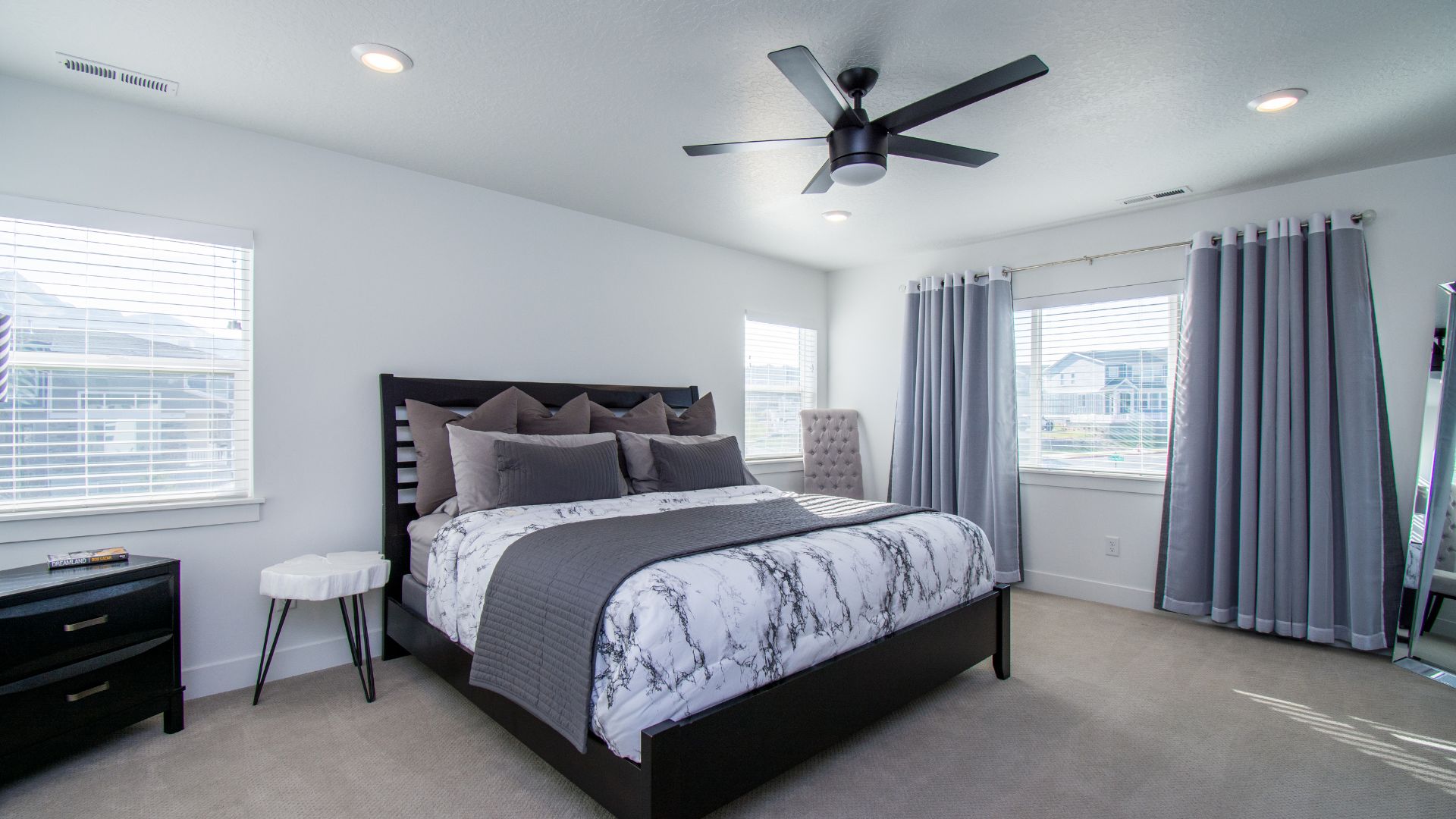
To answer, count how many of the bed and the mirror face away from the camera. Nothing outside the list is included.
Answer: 0

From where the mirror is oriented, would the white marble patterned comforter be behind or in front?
in front

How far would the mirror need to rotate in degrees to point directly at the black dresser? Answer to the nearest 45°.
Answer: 0° — it already faces it

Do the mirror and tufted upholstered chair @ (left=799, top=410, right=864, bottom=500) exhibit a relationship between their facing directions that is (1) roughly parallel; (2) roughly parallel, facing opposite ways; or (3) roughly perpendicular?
roughly perpendicular

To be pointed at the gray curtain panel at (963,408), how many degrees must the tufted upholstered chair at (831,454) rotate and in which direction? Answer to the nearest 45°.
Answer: approximately 45° to its left

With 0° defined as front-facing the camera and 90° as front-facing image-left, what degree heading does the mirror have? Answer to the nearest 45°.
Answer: approximately 45°

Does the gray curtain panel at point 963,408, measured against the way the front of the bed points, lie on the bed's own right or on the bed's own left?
on the bed's own left

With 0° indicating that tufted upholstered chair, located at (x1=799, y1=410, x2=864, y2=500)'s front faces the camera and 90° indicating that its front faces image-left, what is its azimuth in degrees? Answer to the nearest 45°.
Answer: approximately 0°

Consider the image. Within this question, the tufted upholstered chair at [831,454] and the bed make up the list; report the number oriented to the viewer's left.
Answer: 0

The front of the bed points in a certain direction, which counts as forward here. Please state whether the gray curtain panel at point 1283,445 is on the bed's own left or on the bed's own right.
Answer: on the bed's own left

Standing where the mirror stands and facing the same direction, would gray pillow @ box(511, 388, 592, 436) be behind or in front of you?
in front

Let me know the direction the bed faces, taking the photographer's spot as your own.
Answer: facing the viewer and to the right of the viewer

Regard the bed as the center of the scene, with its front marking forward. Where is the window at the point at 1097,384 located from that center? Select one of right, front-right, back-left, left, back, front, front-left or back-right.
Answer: left

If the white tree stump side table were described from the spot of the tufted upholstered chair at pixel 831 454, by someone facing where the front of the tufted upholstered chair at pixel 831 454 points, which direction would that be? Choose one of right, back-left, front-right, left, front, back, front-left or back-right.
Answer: front-right

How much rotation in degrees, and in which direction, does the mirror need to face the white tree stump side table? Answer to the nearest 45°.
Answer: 0° — it already faces it
